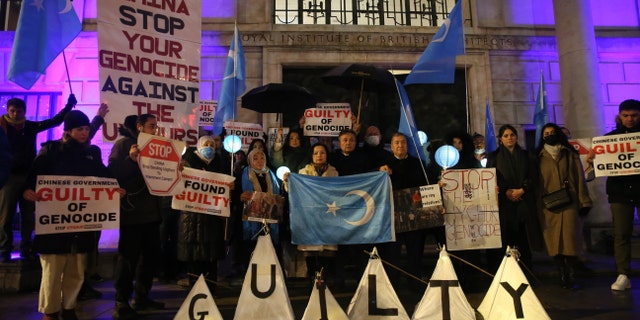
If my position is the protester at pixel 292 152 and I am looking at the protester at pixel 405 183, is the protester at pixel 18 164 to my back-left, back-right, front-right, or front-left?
back-right

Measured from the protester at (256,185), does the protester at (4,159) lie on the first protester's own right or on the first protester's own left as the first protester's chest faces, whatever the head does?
on the first protester's own right

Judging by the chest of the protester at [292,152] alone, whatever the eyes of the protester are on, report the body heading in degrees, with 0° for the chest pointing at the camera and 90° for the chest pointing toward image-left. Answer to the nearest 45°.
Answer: approximately 0°

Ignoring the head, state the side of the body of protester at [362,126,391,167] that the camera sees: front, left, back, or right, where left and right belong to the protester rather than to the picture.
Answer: front

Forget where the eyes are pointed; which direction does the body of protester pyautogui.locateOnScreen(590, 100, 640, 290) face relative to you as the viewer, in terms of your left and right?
facing the viewer

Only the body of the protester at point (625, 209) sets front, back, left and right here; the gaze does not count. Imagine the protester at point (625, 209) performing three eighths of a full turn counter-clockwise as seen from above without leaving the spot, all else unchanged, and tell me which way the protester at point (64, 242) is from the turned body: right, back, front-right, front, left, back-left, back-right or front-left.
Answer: back

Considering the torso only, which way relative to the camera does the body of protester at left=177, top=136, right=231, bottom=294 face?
toward the camera

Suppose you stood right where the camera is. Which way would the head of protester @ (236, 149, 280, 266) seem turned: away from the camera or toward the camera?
toward the camera

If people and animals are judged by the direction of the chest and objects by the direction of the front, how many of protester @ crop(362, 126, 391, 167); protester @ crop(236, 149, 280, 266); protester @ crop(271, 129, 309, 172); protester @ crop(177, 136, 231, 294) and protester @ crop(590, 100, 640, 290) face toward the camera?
5

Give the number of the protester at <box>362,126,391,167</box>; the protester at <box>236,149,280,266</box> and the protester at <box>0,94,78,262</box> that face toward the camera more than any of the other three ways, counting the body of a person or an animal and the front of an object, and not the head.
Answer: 3

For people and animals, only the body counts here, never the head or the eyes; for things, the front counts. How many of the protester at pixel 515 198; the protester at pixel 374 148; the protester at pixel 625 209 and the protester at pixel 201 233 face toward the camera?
4

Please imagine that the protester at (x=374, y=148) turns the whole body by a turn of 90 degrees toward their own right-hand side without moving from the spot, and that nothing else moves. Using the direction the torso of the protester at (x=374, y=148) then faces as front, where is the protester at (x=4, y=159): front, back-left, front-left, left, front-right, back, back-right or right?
front-left

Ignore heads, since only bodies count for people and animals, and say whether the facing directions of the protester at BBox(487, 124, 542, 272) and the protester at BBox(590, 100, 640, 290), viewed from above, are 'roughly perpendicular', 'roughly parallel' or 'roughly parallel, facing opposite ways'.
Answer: roughly parallel
